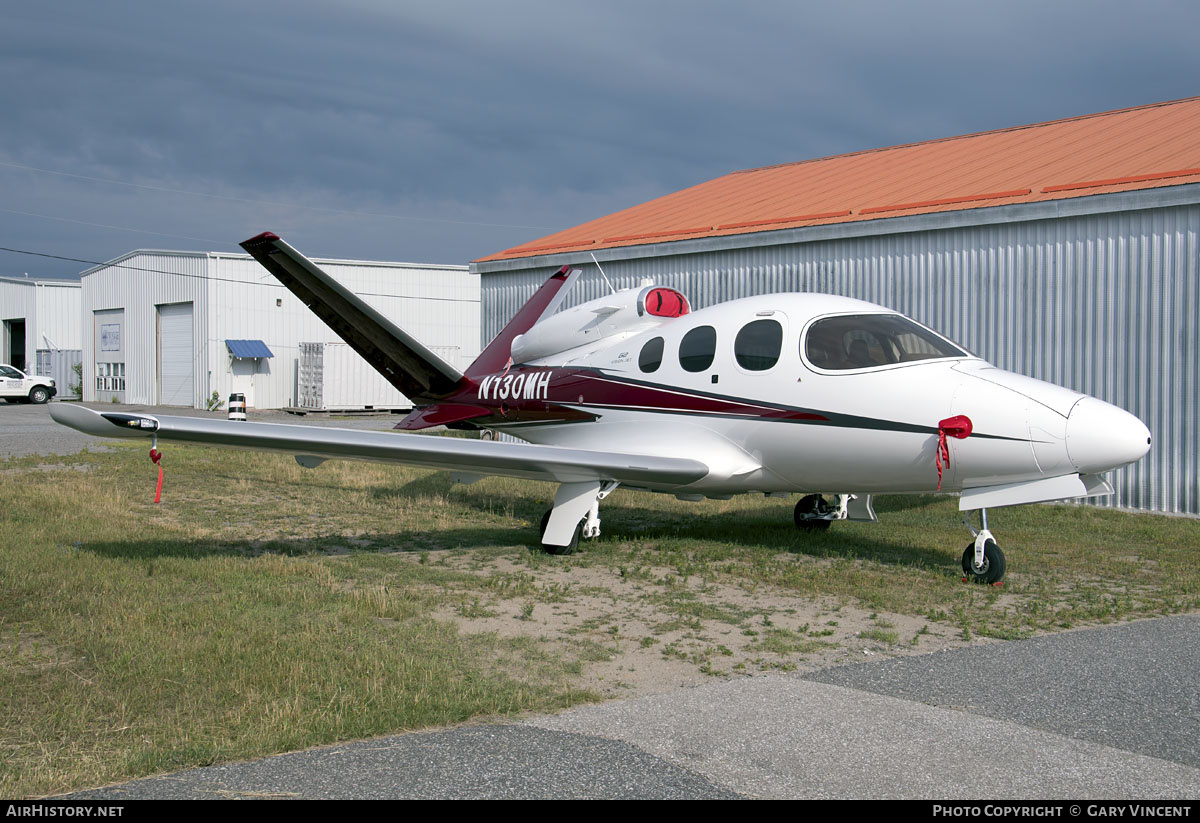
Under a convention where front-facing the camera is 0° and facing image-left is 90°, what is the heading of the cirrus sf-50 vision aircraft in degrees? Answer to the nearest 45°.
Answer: approximately 315°

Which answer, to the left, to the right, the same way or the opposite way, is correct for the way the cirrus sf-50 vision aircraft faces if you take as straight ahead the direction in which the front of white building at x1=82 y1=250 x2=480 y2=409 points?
to the left

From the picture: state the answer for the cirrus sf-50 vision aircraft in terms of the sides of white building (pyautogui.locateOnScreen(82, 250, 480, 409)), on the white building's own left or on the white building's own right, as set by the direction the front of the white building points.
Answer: on the white building's own left

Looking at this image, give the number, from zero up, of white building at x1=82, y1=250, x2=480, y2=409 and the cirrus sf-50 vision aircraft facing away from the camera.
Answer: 0

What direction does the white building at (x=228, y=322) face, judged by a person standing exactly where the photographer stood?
facing the viewer and to the left of the viewer

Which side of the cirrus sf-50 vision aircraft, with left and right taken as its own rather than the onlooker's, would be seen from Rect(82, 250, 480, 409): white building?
back
